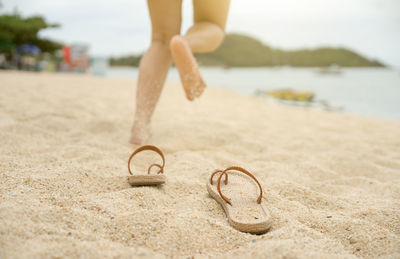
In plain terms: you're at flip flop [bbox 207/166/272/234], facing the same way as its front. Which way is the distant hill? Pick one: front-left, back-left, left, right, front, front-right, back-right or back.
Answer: front-right

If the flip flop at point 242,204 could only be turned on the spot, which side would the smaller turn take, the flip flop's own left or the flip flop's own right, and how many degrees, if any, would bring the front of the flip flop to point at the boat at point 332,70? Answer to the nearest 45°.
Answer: approximately 45° to the flip flop's own right

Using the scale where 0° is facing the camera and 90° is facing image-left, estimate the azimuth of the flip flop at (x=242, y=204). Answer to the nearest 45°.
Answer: approximately 135°

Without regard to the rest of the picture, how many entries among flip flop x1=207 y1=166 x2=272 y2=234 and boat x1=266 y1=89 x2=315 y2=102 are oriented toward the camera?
0
